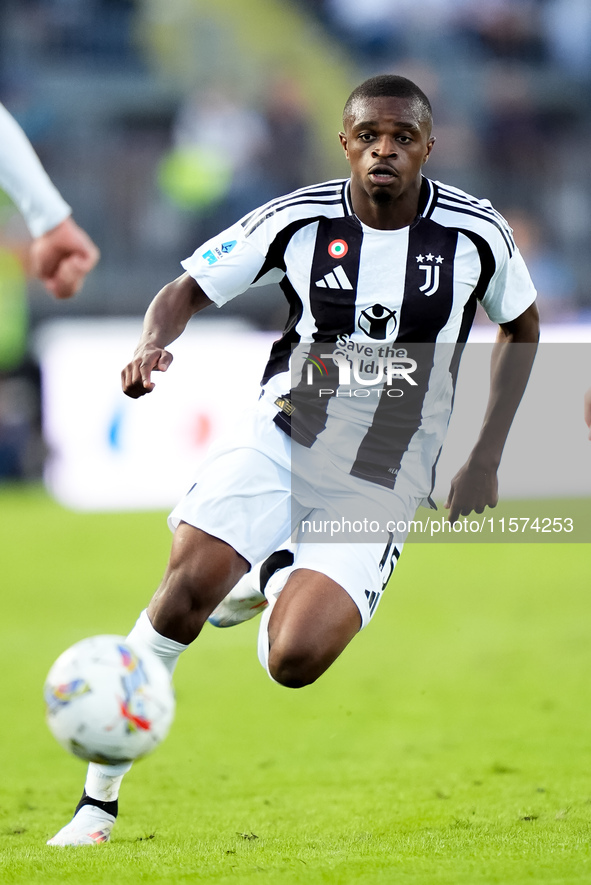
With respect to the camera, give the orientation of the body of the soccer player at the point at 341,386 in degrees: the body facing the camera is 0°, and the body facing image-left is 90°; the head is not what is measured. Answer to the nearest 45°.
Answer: approximately 0°
